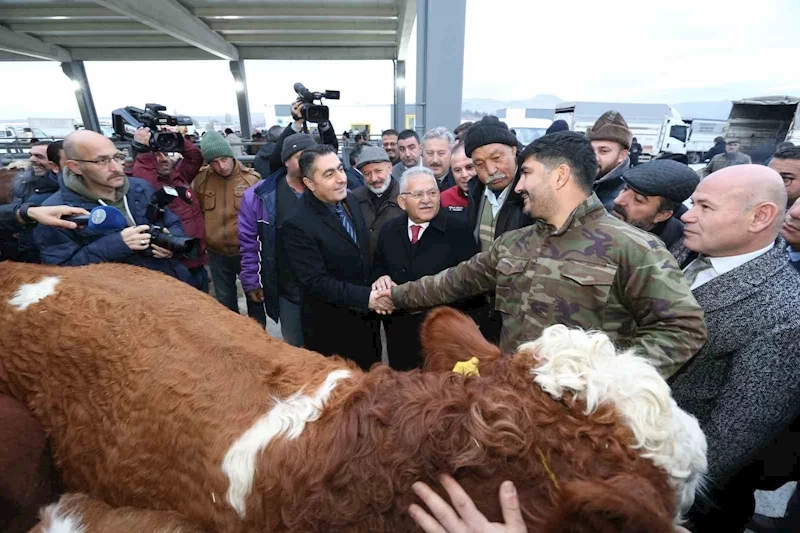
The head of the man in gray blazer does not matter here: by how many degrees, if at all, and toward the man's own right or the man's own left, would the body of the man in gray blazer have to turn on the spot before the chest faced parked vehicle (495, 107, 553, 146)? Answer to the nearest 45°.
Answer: approximately 45° to the man's own right

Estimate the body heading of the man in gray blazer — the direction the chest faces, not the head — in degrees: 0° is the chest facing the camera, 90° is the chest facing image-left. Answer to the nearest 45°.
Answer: approximately 90°

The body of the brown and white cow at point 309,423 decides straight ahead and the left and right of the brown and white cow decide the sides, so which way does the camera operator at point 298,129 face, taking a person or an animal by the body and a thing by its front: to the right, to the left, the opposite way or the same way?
to the right

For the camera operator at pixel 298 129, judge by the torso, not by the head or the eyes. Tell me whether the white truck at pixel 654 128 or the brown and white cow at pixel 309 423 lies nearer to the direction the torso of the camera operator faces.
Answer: the brown and white cow

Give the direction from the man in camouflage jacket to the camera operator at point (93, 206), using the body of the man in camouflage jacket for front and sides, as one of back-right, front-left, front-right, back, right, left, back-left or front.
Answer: front-right

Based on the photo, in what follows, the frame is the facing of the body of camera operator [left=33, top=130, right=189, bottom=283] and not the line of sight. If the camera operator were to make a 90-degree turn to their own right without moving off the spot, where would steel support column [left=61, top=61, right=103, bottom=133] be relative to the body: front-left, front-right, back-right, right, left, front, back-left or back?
back-right

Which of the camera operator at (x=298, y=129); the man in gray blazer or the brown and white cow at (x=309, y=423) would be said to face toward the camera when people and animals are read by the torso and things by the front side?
the camera operator

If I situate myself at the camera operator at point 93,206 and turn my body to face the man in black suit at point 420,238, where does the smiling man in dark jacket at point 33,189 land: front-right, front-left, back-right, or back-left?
back-left

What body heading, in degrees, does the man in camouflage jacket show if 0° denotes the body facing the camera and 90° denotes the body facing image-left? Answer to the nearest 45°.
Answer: approximately 45°

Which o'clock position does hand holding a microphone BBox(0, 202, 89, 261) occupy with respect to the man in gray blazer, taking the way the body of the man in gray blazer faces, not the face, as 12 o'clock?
The hand holding a microphone is roughly at 11 o'clock from the man in gray blazer.

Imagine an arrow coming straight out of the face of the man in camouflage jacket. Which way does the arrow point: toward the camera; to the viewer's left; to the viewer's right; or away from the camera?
to the viewer's left

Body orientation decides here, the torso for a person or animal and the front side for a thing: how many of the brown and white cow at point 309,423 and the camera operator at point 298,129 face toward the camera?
1

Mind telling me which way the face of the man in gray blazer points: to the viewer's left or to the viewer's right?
to the viewer's left

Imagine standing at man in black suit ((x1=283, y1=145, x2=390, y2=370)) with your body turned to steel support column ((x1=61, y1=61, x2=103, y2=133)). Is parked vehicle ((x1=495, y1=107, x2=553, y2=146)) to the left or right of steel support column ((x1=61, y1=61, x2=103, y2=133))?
right

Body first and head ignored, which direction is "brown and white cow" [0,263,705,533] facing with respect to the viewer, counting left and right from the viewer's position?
facing to the right of the viewer
